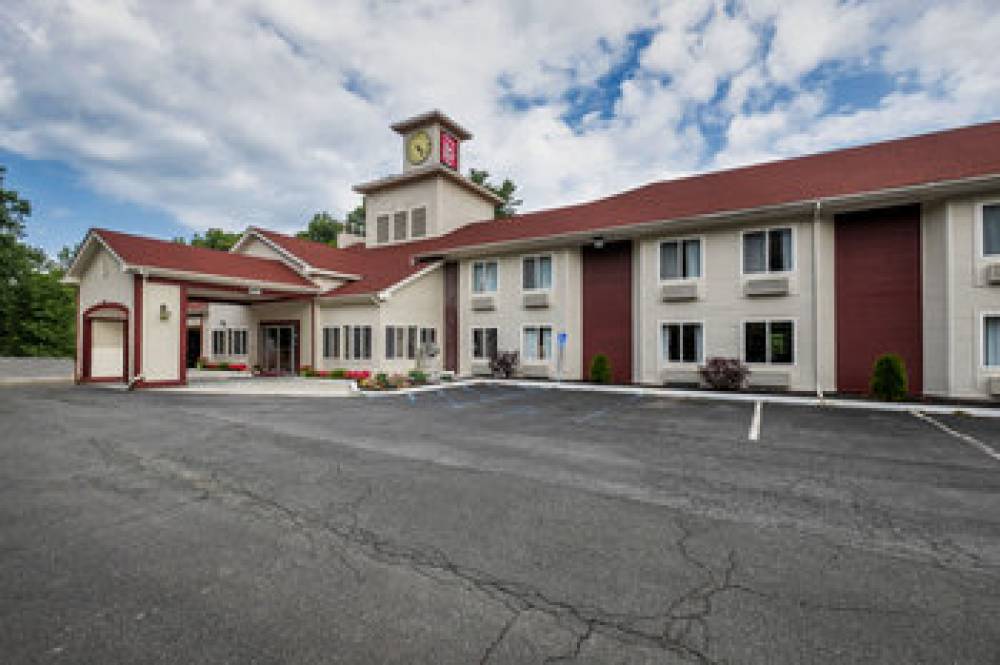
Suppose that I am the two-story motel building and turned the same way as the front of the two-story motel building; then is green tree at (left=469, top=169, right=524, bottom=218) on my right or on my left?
on my right

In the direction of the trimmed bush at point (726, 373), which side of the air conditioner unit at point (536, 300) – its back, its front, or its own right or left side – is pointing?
left

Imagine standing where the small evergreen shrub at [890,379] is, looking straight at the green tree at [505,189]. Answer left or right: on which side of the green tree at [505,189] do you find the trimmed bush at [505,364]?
left

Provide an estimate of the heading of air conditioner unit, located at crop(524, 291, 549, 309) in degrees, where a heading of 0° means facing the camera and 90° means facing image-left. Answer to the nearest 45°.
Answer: approximately 45°

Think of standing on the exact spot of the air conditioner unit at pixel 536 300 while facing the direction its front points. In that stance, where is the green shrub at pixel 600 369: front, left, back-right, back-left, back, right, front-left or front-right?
left
